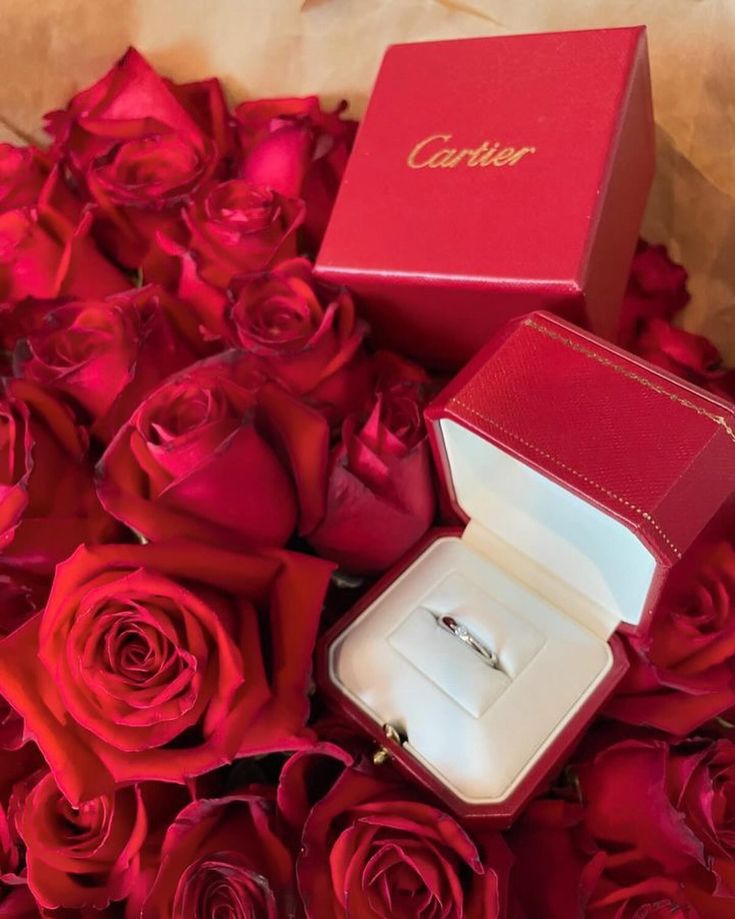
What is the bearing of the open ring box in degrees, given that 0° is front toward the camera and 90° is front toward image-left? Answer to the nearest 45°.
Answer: approximately 45°
